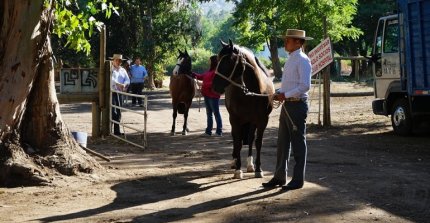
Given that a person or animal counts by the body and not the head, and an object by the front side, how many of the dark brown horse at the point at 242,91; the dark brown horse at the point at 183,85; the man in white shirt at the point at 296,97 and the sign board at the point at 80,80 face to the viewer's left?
1

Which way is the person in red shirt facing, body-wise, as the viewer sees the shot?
to the viewer's left

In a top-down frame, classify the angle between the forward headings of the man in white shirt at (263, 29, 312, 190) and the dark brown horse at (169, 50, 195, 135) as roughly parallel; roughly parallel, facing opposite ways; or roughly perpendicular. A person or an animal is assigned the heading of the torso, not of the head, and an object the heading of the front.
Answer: roughly perpendicular

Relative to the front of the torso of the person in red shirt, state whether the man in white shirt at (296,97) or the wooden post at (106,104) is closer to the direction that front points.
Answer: the wooden post

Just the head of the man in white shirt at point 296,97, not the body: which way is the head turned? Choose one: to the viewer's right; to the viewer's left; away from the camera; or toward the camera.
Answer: to the viewer's left

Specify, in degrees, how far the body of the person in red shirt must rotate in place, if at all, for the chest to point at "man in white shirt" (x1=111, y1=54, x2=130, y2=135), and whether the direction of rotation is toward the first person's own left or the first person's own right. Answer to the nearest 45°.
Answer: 0° — they already face them

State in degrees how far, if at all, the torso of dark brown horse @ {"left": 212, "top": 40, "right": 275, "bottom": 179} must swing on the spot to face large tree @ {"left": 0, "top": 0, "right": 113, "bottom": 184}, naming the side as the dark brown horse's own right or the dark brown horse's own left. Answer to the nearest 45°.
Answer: approximately 90° to the dark brown horse's own right

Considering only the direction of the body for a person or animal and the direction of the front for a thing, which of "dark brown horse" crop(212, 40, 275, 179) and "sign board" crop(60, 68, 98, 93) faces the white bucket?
the sign board

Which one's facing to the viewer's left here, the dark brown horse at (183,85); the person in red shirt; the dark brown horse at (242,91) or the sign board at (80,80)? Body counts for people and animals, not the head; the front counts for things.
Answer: the person in red shirt

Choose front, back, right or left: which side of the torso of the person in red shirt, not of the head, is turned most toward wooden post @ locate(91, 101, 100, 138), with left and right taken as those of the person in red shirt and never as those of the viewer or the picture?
front

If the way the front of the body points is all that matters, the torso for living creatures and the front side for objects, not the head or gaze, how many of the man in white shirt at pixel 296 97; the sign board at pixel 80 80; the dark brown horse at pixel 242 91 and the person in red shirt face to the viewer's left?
2

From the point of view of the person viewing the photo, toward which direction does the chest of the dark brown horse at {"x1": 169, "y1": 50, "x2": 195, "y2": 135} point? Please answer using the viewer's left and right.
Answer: facing the viewer

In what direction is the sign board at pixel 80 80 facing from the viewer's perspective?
toward the camera

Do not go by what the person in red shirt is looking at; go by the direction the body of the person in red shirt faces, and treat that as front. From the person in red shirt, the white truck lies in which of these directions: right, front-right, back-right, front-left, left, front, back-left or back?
back
